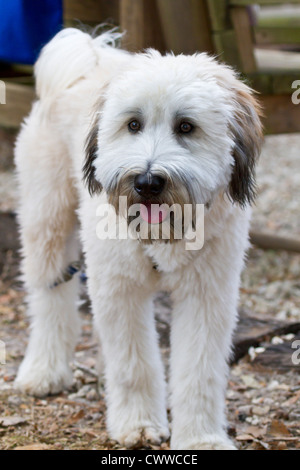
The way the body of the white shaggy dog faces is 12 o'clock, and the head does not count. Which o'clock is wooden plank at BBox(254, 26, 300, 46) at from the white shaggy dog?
The wooden plank is roughly at 8 o'clock from the white shaggy dog.

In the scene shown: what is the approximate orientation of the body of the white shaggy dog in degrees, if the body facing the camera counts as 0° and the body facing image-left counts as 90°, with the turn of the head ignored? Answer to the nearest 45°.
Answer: approximately 315°

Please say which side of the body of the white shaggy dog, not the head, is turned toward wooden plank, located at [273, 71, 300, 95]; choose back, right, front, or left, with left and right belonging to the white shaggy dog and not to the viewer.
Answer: back

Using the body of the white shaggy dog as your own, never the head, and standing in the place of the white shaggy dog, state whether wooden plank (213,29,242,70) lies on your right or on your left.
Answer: on your left

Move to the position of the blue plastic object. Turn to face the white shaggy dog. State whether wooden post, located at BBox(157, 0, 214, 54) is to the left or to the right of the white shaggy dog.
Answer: left

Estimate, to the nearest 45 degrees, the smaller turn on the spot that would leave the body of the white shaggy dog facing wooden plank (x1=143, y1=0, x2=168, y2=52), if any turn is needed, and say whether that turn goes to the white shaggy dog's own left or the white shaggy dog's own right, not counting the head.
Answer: approximately 135° to the white shaggy dog's own left

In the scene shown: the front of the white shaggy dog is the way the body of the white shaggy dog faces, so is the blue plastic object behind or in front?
behind

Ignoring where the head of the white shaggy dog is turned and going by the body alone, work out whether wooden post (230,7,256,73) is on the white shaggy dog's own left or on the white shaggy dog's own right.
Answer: on the white shaggy dog's own left

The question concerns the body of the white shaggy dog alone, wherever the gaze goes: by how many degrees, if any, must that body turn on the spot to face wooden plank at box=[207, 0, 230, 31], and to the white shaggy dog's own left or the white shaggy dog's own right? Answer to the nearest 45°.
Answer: approximately 135° to the white shaggy dog's own left

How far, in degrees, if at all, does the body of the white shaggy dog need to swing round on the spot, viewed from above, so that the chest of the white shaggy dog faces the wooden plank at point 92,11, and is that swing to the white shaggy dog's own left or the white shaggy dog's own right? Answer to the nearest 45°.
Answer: approximately 135° to the white shaggy dog's own left

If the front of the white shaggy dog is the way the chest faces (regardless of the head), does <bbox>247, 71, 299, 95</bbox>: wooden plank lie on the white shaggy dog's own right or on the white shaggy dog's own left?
on the white shaggy dog's own left

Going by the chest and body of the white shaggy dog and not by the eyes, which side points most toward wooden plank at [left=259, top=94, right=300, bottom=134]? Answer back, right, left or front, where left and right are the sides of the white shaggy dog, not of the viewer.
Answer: back
